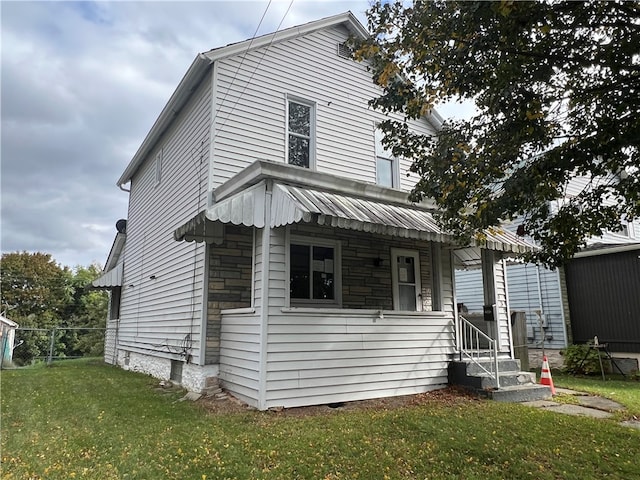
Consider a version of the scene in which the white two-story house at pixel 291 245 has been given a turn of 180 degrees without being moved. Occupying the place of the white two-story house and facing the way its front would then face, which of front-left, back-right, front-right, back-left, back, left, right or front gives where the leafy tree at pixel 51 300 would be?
front

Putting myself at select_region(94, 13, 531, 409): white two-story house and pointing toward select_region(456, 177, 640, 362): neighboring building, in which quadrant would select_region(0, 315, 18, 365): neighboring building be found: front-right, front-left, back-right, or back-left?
back-left

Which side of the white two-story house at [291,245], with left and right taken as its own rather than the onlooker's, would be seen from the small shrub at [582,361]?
left

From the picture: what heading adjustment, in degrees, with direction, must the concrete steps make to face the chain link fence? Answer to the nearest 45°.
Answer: approximately 180°

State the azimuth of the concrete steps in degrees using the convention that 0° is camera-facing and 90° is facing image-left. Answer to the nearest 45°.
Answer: approximately 315°

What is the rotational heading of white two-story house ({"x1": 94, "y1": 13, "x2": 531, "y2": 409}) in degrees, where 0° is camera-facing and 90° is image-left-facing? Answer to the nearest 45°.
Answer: approximately 315°

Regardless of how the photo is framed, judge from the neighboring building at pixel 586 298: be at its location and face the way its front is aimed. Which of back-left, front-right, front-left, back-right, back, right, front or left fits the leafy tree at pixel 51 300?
back-right

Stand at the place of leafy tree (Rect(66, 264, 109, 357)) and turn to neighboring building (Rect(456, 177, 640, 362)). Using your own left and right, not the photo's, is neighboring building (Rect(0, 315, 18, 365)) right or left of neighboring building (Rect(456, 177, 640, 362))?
right

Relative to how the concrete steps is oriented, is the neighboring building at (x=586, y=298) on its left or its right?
on its left

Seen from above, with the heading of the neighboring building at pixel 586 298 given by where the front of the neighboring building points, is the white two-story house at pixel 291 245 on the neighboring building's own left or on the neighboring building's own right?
on the neighboring building's own right
